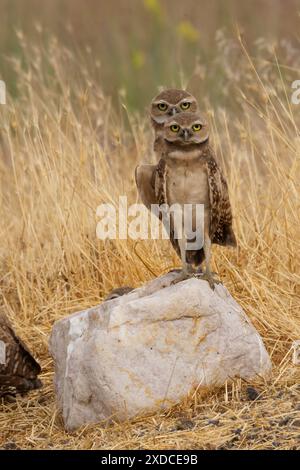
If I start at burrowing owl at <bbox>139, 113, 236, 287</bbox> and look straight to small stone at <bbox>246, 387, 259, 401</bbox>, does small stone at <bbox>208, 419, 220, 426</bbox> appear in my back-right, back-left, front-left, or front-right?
front-right

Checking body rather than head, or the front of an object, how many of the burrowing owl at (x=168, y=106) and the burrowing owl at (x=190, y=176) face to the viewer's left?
0

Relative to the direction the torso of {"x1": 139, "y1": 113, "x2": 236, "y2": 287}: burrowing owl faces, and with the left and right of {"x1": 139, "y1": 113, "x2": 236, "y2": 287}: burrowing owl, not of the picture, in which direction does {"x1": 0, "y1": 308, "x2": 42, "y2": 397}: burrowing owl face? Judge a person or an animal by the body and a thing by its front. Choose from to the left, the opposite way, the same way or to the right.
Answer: to the right

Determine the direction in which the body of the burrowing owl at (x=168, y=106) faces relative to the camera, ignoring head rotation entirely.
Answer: toward the camera

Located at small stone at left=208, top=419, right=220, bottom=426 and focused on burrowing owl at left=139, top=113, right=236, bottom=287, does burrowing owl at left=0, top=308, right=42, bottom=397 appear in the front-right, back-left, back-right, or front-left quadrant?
front-left

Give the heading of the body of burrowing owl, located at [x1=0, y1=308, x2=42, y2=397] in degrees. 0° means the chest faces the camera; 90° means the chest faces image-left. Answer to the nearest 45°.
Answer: approximately 90°

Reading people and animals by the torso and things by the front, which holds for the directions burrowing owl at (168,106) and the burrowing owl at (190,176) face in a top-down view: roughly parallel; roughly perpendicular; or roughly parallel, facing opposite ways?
roughly parallel

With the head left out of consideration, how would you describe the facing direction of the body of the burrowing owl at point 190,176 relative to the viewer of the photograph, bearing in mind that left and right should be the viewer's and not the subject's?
facing the viewer
